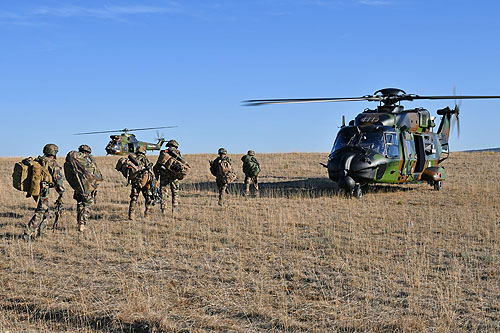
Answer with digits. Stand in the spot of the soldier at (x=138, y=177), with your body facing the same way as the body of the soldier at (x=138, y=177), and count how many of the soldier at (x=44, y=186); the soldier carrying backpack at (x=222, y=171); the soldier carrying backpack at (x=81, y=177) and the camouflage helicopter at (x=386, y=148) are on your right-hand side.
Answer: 2

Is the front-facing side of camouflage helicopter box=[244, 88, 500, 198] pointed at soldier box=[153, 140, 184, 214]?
yes

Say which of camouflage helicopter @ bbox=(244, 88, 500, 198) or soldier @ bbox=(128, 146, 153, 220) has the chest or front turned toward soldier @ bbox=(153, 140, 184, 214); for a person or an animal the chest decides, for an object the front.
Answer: the camouflage helicopter

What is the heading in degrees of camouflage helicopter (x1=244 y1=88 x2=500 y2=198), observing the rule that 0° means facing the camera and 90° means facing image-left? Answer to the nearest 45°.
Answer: approximately 45°

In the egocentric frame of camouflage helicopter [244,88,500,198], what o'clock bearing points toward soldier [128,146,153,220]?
The soldier is roughly at 12 o'clock from the camouflage helicopter.

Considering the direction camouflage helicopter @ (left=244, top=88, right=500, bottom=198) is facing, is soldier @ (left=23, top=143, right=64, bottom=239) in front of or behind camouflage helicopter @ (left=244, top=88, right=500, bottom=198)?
in front
